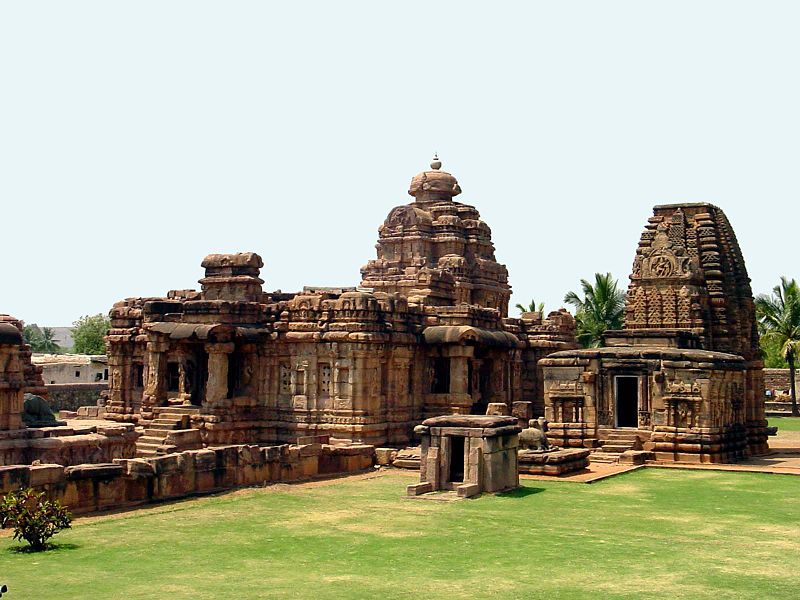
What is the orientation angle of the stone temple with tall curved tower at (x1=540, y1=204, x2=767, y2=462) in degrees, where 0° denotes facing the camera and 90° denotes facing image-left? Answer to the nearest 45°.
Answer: approximately 45°

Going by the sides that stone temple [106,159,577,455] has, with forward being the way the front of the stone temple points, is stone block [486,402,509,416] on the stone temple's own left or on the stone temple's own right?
on the stone temple's own left

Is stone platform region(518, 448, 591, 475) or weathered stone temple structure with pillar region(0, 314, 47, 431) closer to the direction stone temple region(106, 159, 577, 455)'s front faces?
the weathered stone temple structure with pillar

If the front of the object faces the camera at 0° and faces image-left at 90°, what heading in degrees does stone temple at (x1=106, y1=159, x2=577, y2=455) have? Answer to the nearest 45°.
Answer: approximately 45°

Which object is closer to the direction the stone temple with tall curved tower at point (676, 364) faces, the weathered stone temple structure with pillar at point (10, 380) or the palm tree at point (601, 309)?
the weathered stone temple structure with pillar

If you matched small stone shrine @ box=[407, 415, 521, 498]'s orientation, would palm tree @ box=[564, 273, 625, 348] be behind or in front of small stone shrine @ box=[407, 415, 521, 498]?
behind

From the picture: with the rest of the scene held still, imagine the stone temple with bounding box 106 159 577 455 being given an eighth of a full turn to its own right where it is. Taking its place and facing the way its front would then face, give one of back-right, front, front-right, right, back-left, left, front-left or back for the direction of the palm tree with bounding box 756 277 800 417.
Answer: back-right

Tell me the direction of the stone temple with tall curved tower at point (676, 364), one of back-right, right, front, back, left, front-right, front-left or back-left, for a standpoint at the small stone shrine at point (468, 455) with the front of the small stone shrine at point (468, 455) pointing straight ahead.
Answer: back

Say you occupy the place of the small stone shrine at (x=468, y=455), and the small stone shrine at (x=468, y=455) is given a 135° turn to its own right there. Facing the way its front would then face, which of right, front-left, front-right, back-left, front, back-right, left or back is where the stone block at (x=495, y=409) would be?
front

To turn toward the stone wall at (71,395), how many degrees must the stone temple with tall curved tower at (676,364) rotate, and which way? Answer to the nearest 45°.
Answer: approximately 90° to its right
